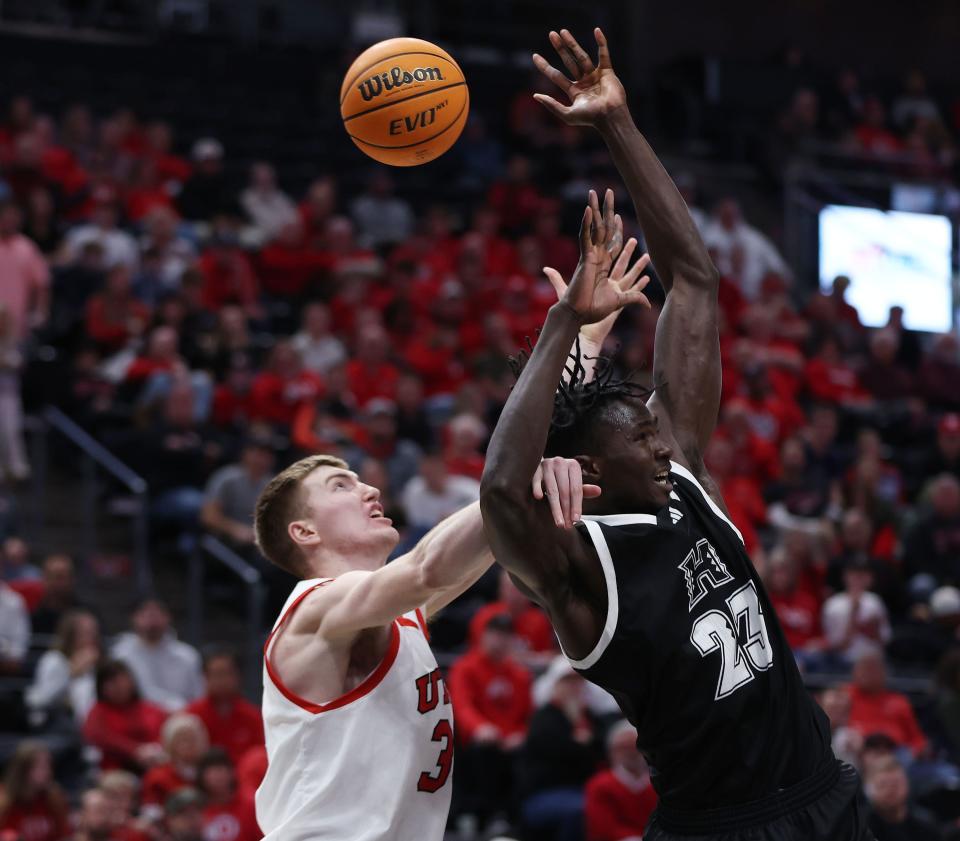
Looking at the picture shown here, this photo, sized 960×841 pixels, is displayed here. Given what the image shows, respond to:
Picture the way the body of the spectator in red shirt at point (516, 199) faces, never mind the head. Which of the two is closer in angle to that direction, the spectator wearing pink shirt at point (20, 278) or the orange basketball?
the orange basketball

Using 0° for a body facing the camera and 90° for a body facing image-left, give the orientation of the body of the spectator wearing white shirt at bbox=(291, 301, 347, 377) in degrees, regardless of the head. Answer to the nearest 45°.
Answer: approximately 0°

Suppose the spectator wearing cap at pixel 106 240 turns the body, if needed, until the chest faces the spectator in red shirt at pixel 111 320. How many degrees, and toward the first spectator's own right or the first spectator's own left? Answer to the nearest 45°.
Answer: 0° — they already face them

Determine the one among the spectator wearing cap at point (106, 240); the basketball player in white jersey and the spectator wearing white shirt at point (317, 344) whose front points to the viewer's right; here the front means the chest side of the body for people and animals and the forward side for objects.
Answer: the basketball player in white jersey

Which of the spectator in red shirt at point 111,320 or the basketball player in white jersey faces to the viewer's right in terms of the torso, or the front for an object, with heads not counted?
the basketball player in white jersey

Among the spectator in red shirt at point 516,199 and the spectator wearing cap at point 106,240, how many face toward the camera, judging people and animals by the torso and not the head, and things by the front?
2

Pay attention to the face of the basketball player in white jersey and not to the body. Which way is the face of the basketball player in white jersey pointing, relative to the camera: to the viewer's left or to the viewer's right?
to the viewer's right

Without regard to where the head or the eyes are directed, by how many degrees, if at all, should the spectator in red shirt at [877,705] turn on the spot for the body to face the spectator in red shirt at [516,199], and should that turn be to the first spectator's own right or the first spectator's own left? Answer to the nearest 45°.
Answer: approximately 135° to the first spectator's own right

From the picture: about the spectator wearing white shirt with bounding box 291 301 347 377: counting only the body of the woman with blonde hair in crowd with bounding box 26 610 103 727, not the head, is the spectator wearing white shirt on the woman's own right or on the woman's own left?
on the woman's own left

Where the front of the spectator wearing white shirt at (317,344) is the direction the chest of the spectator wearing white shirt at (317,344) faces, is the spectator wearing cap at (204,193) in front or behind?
behind

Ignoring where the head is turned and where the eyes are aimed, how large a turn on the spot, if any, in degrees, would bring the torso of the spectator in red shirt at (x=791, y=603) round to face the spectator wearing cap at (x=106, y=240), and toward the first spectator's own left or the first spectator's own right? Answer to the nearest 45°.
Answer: approximately 90° to the first spectator's own right

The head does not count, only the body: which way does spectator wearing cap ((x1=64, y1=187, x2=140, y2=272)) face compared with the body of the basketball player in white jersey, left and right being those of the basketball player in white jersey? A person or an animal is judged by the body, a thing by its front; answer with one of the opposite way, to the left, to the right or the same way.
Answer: to the right
